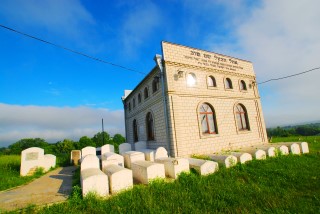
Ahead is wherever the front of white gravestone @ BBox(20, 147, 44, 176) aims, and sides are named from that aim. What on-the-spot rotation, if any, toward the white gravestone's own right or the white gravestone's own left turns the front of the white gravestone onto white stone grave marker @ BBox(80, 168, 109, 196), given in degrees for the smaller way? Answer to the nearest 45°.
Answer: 0° — it already faces it

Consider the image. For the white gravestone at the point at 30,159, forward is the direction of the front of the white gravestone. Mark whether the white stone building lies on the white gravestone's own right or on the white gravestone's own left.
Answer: on the white gravestone's own left

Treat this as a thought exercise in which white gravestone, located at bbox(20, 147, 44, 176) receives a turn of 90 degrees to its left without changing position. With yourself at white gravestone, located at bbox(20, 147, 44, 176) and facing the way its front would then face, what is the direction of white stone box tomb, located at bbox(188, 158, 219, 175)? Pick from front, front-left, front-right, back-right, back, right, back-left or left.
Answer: front-right

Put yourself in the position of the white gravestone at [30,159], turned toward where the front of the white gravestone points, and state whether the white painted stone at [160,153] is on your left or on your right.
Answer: on your left

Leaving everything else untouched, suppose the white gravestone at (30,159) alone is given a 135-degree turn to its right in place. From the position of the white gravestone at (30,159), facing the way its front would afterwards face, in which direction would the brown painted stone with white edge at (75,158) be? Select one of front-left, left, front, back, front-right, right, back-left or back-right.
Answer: right

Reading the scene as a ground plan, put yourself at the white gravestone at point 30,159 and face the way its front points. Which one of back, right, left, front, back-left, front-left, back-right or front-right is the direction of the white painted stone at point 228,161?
front-left

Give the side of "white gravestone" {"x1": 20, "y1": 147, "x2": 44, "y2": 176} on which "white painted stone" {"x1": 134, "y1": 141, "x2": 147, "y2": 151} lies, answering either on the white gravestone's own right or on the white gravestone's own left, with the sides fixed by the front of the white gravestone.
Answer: on the white gravestone's own left

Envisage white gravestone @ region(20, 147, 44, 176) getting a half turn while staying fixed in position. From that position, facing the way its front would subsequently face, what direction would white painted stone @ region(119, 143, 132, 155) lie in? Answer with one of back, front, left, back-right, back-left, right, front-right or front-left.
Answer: right

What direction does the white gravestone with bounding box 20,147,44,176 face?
toward the camera

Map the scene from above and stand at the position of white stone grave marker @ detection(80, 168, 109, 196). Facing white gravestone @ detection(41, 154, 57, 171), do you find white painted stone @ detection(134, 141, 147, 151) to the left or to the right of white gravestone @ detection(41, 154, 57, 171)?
right

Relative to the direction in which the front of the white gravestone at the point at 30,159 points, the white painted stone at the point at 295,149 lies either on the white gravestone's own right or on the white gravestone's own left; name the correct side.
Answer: on the white gravestone's own left

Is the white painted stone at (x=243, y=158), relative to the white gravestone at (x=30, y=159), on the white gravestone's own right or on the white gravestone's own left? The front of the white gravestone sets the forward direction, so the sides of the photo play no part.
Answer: on the white gravestone's own left

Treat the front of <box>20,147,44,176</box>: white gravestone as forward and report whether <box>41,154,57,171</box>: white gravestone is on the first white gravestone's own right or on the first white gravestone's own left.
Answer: on the first white gravestone's own left

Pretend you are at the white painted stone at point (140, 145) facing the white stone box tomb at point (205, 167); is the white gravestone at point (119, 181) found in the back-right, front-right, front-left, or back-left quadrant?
front-right
